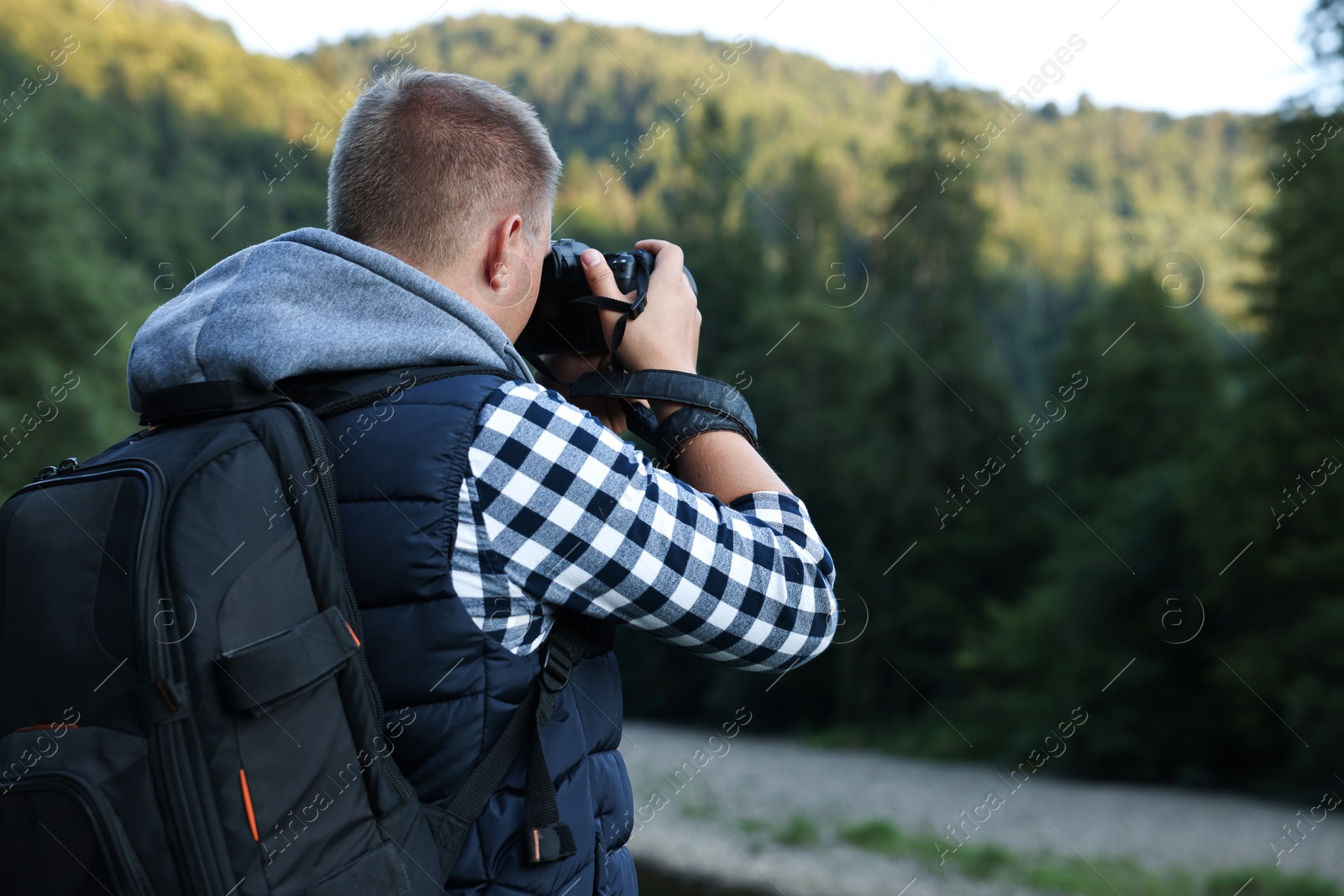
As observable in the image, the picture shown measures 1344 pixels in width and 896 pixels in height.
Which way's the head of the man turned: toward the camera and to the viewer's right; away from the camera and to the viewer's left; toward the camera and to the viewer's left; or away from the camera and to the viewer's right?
away from the camera and to the viewer's right

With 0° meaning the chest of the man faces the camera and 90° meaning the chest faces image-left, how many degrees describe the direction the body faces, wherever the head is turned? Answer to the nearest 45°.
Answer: approximately 225°
